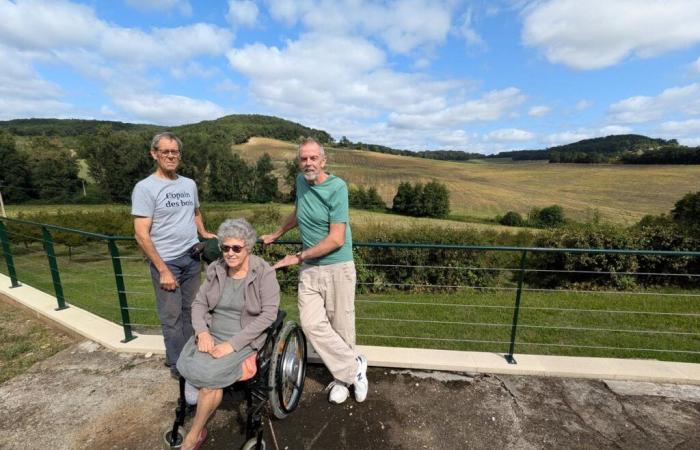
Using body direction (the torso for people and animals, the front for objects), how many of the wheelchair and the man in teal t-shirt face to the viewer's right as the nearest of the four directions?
0

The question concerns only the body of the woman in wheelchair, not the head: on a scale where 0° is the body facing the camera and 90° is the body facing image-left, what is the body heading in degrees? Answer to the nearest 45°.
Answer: approximately 45°

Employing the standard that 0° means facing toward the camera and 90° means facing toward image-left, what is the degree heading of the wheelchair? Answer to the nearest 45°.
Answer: approximately 45°

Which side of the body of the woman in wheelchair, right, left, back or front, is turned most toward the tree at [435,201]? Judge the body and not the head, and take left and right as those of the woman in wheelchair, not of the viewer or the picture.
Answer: back

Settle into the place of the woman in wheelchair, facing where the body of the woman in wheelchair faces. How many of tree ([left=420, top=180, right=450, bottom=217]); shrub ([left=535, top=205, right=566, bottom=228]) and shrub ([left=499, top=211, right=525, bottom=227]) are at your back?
3

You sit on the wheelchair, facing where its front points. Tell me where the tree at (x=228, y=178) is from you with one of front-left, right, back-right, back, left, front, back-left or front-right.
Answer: back-right

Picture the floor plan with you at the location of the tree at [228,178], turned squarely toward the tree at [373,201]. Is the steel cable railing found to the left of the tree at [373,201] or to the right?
right

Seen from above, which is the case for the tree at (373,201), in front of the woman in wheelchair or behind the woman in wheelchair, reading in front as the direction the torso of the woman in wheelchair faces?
behind

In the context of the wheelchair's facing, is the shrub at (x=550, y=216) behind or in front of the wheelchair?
behind

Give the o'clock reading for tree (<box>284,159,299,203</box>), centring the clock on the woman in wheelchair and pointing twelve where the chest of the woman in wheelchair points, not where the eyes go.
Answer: The tree is roughly at 5 o'clock from the woman in wheelchair.

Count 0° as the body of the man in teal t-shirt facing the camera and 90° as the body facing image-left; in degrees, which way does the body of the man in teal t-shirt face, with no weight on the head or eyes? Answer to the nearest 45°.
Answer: approximately 45°

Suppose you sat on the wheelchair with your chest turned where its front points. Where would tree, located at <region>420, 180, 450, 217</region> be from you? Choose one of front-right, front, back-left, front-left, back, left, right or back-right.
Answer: back

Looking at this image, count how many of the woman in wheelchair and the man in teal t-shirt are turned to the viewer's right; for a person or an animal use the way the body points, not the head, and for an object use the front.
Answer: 0
